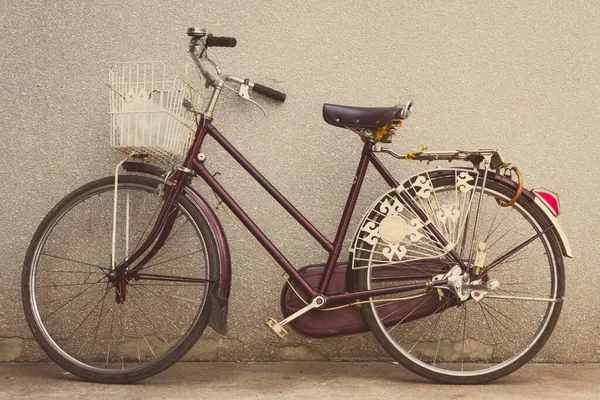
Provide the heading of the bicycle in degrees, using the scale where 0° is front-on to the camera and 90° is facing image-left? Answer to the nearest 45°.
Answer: approximately 90°
